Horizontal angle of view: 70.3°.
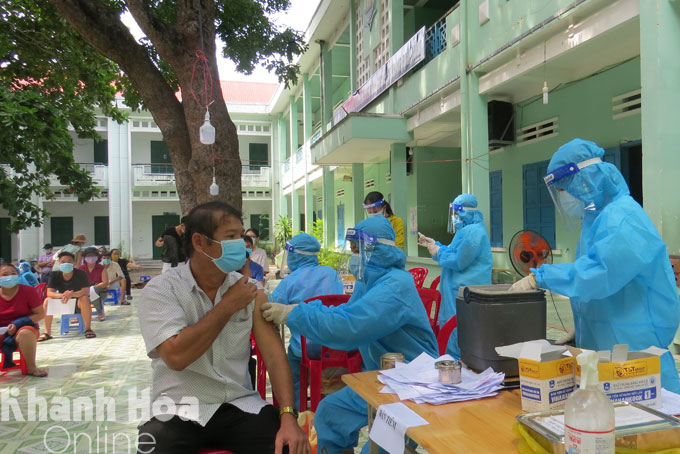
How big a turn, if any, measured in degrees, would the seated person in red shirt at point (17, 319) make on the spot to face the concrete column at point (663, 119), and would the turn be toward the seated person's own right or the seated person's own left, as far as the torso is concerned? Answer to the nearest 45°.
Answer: approximately 45° to the seated person's own left

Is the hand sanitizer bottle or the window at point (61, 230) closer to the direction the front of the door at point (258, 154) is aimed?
the hand sanitizer bottle

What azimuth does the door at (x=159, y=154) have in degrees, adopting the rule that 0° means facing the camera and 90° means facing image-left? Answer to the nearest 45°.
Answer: approximately 0°

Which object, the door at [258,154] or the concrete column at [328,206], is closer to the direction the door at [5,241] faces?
the concrete column

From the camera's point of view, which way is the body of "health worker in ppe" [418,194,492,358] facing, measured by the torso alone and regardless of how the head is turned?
to the viewer's left

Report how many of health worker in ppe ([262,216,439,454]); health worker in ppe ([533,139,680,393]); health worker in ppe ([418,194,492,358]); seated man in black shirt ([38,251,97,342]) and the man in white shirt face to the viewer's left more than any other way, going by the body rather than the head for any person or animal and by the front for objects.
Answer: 3

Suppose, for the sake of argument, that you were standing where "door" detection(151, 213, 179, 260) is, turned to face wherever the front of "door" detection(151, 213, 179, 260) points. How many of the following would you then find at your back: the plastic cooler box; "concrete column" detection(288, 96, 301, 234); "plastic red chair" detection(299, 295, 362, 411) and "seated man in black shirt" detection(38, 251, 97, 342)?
0

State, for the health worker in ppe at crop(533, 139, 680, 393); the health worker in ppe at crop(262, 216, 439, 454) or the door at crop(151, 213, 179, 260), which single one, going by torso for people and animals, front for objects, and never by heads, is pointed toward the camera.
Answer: the door

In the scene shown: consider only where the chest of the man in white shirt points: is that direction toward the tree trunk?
no

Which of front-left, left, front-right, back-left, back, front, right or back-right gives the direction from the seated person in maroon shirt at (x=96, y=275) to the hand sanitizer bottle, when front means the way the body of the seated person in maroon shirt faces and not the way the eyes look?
front

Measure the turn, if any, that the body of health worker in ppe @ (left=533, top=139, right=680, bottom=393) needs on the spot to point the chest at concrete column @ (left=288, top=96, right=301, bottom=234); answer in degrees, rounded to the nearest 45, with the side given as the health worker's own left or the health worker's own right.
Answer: approximately 45° to the health worker's own right

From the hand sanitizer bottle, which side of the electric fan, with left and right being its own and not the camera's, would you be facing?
front

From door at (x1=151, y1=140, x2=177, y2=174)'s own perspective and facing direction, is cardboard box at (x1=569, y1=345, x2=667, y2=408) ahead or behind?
ahead

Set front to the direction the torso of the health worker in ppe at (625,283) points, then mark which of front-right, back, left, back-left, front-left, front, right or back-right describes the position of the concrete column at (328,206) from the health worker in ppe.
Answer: front-right

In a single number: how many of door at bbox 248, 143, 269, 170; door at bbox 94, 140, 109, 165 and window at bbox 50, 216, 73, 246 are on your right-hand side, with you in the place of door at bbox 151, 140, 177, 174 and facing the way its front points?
2

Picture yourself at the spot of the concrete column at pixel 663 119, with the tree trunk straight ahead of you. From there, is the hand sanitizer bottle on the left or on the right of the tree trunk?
left

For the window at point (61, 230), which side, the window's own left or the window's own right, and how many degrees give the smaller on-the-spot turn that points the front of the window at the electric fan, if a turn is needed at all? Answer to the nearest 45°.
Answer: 0° — it already faces it

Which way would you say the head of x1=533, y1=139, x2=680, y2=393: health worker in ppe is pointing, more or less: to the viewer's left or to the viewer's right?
to the viewer's left

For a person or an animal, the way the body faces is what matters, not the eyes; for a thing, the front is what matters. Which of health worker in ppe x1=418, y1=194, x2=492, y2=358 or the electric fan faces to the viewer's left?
the health worker in ppe

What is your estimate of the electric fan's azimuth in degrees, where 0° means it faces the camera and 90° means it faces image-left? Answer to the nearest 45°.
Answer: approximately 0°
